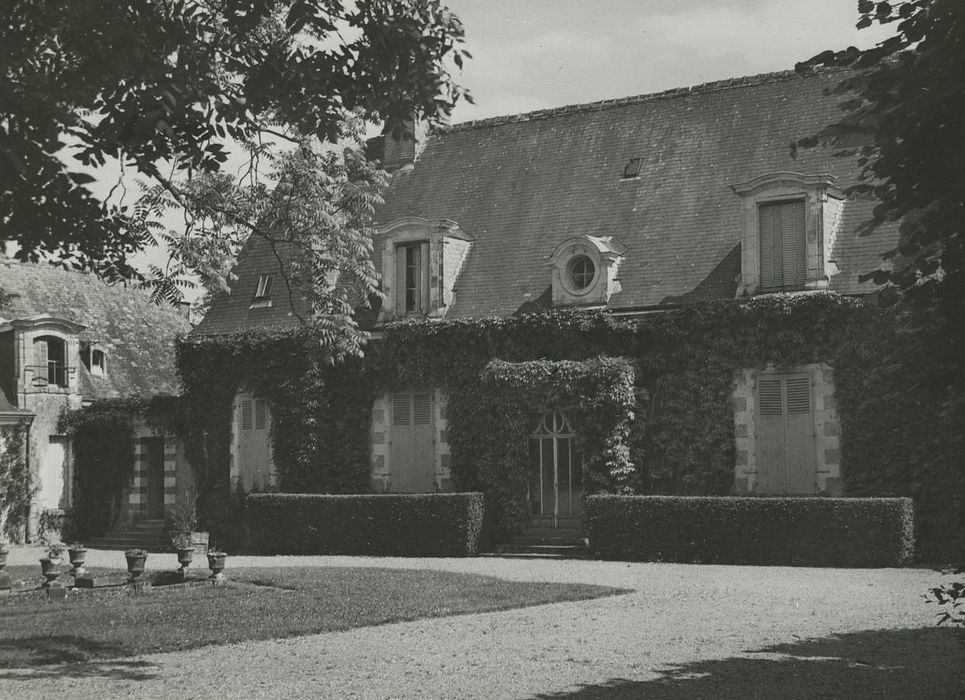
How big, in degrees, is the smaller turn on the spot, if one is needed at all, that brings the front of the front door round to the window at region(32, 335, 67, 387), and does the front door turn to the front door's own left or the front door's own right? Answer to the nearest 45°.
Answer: approximately 135° to the front door's own right

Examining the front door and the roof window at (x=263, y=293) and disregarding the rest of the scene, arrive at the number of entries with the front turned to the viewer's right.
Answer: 0

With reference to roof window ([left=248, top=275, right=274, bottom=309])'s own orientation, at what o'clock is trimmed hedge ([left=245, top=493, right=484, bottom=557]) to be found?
The trimmed hedge is roughly at 10 o'clock from the roof window.

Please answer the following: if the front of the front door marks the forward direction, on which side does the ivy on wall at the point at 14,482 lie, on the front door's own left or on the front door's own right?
on the front door's own right

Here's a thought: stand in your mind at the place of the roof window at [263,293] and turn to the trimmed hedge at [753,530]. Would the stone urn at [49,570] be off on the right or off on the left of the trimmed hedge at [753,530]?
right

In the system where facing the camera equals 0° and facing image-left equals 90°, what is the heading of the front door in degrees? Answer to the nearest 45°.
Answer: approximately 0°

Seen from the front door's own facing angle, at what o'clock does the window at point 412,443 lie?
The window is roughly at 4 o'clock from the front door.

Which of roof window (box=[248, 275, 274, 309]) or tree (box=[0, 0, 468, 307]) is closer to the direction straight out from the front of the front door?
the tree

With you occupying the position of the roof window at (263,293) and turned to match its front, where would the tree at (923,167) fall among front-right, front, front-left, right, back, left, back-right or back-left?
front-left

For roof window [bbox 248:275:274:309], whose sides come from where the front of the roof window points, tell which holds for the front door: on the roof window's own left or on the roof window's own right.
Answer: on the roof window's own left

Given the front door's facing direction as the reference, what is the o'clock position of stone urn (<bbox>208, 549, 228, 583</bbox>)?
The stone urn is roughly at 1 o'clock from the front door.

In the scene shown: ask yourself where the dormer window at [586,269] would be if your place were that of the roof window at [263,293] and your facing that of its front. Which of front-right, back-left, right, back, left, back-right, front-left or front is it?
left

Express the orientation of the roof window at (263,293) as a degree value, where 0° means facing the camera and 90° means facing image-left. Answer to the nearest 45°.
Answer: approximately 45°
